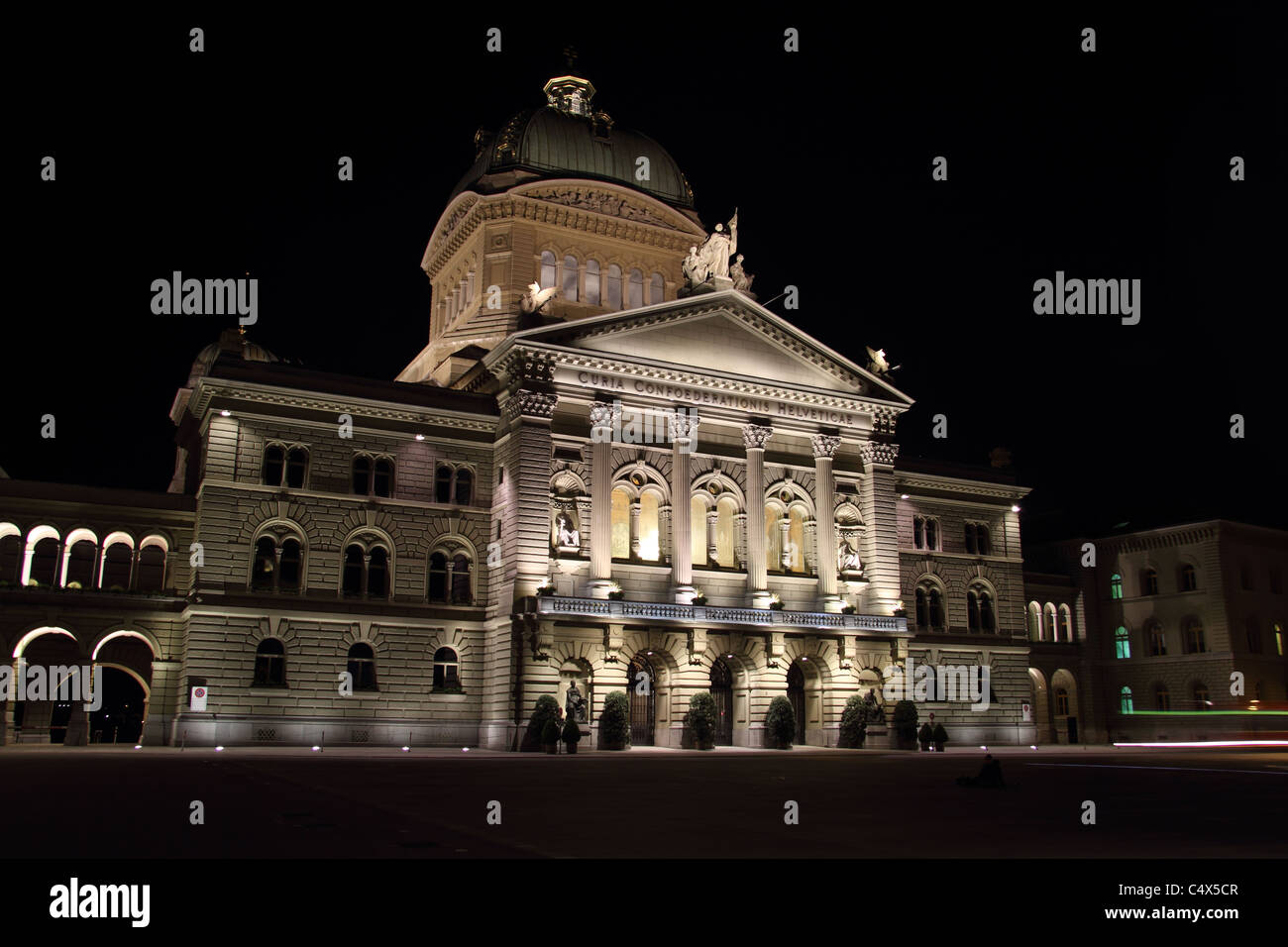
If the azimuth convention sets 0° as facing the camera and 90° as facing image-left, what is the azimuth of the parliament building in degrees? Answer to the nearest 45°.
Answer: approximately 315°

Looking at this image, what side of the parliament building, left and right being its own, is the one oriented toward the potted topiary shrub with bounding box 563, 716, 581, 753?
front

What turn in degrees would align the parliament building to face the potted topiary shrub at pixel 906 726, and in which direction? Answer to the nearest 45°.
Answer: approximately 45° to its left

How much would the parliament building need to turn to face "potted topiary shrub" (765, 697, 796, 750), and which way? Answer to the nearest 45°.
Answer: approximately 45° to its left
